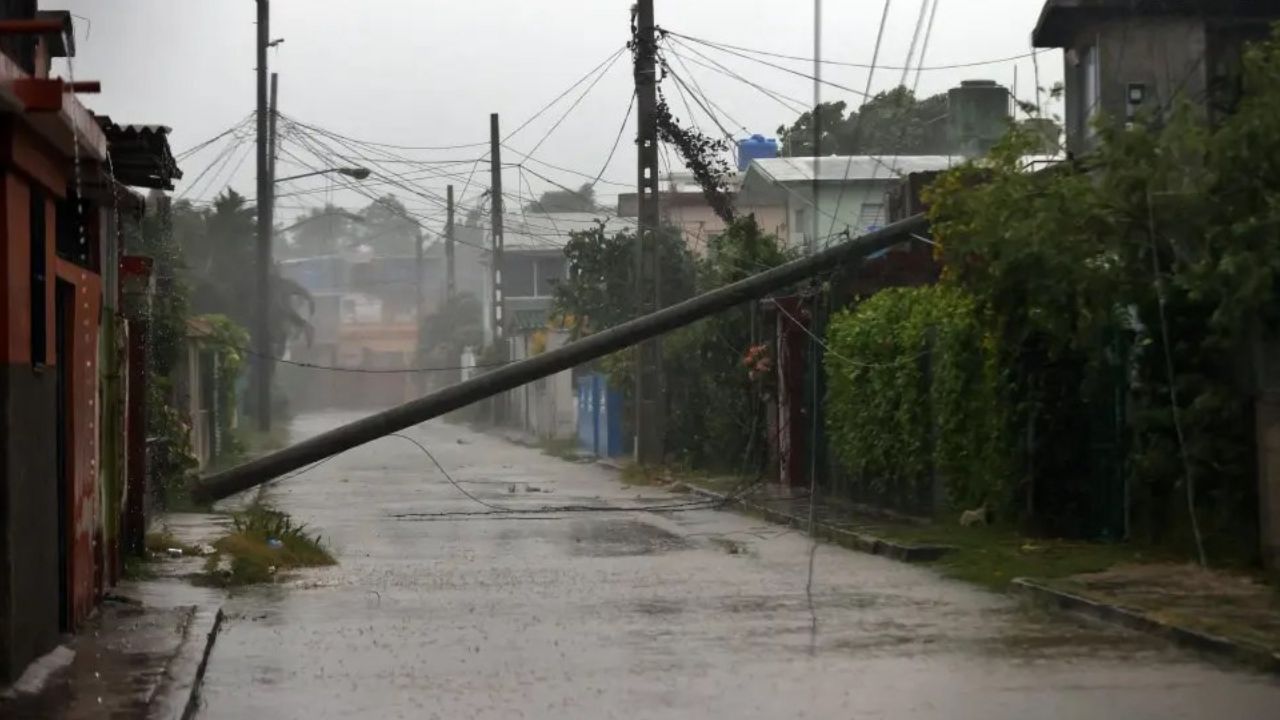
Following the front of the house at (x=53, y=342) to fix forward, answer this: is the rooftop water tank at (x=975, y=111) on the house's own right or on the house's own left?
on the house's own left

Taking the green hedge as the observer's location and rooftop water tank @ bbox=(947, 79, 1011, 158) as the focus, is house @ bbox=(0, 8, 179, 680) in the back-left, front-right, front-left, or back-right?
back-left

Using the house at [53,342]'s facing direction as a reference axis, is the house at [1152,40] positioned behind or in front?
in front

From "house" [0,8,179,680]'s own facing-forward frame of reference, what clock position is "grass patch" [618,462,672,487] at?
The grass patch is roughly at 10 o'clock from the house.

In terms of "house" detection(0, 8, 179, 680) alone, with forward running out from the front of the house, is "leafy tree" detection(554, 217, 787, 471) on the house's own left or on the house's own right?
on the house's own left

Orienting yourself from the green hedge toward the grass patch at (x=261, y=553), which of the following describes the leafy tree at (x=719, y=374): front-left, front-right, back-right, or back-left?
back-right

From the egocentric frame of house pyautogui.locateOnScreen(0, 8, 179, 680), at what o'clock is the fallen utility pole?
The fallen utility pole is roughly at 10 o'clock from the house.

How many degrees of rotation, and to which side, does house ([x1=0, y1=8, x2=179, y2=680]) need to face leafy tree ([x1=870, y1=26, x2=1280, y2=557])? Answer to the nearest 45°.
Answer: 0° — it already faces it

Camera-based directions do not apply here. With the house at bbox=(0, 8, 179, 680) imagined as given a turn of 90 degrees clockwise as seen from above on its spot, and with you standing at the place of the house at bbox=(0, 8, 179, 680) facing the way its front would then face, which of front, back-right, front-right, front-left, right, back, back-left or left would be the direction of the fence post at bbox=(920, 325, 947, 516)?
back-left

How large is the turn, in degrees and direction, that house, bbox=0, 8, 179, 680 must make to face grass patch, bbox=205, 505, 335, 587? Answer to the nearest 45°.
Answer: approximately 90° to its left

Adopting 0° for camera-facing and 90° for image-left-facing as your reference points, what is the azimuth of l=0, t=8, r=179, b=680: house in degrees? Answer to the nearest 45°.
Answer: approximately 270°
